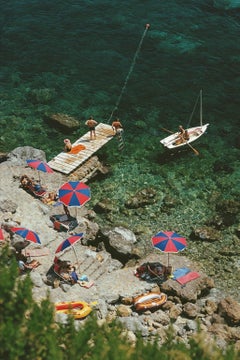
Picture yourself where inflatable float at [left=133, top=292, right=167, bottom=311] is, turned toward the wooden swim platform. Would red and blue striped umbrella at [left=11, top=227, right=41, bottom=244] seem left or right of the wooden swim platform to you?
left

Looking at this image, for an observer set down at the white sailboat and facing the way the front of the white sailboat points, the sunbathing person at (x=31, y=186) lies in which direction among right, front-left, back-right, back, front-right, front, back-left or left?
back

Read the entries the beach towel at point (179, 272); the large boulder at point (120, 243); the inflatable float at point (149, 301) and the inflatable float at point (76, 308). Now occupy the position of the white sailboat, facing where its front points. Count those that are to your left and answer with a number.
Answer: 0

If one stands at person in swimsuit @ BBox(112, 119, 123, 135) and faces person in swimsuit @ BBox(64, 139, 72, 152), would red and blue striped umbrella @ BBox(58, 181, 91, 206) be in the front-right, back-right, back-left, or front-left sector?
front-left

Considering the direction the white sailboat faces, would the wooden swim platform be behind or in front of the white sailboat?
behind

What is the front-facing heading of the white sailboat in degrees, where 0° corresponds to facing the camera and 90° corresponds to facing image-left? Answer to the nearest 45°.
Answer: approximately 225°

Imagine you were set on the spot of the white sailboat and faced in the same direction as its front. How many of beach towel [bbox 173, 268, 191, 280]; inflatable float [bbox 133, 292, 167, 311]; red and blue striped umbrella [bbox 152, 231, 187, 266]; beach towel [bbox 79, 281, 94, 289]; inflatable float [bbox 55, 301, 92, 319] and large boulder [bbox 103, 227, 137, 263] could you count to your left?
0
